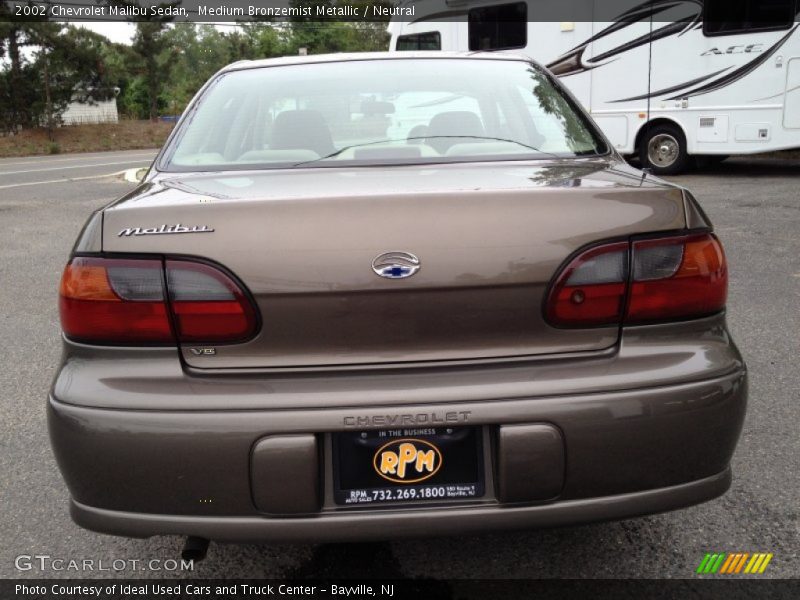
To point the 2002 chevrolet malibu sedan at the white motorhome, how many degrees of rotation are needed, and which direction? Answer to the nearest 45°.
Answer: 0° — it already faces it

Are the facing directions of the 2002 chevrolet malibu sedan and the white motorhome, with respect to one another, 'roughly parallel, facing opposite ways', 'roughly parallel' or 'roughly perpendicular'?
roughly perpendicular

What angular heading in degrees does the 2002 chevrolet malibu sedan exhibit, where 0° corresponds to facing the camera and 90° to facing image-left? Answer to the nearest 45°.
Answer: approximately 180°
